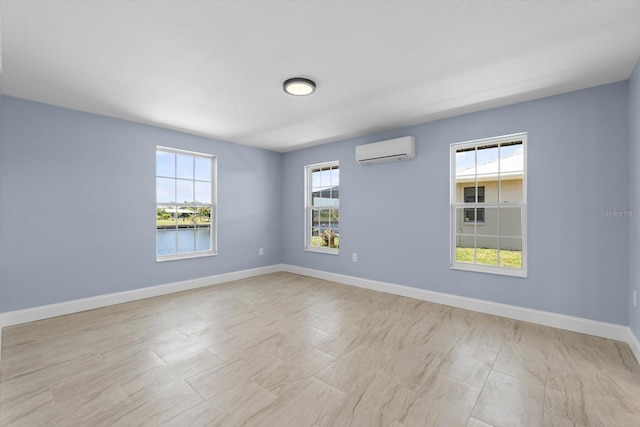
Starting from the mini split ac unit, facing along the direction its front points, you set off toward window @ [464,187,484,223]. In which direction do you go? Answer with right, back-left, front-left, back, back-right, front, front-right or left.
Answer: back-left

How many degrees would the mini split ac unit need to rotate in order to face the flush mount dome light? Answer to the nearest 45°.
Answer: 0° — it already faces it

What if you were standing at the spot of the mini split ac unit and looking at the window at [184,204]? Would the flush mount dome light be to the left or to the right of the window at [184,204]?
left

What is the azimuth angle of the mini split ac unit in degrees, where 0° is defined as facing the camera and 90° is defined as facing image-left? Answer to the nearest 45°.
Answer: approximately 45°

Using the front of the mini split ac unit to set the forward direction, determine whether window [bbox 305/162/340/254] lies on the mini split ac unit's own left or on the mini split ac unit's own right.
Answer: on the mini split ac unit's own right

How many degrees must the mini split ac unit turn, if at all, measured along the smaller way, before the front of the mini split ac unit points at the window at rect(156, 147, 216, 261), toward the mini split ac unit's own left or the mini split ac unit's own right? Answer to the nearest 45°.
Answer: approximately 45° to the mini split ac unit's own right
